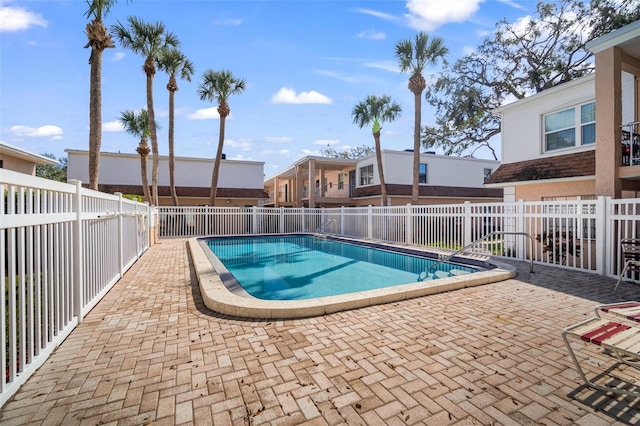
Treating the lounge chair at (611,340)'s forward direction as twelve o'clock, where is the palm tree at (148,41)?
The palm tree is roughly at 11 o'clock from the lounge chair.

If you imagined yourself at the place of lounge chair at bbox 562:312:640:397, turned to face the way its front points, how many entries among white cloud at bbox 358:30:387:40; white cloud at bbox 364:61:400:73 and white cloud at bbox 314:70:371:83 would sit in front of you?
3

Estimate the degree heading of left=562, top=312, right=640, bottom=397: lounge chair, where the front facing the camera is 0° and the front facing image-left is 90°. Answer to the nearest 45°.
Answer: approximately 135°

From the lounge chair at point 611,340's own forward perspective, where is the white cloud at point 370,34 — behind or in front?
in front

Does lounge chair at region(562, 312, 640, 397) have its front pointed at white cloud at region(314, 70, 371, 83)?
yes

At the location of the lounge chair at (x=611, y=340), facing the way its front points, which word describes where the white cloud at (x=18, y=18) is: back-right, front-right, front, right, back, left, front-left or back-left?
front-left

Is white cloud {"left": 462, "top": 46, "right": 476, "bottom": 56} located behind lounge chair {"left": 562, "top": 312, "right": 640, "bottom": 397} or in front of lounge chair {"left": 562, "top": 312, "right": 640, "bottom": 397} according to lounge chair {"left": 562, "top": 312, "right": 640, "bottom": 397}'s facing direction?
in front

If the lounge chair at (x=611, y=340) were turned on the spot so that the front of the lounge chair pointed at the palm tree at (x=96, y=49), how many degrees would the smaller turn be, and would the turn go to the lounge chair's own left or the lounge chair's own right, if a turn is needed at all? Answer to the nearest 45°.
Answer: approximately 45° to the lounge chair's own left
